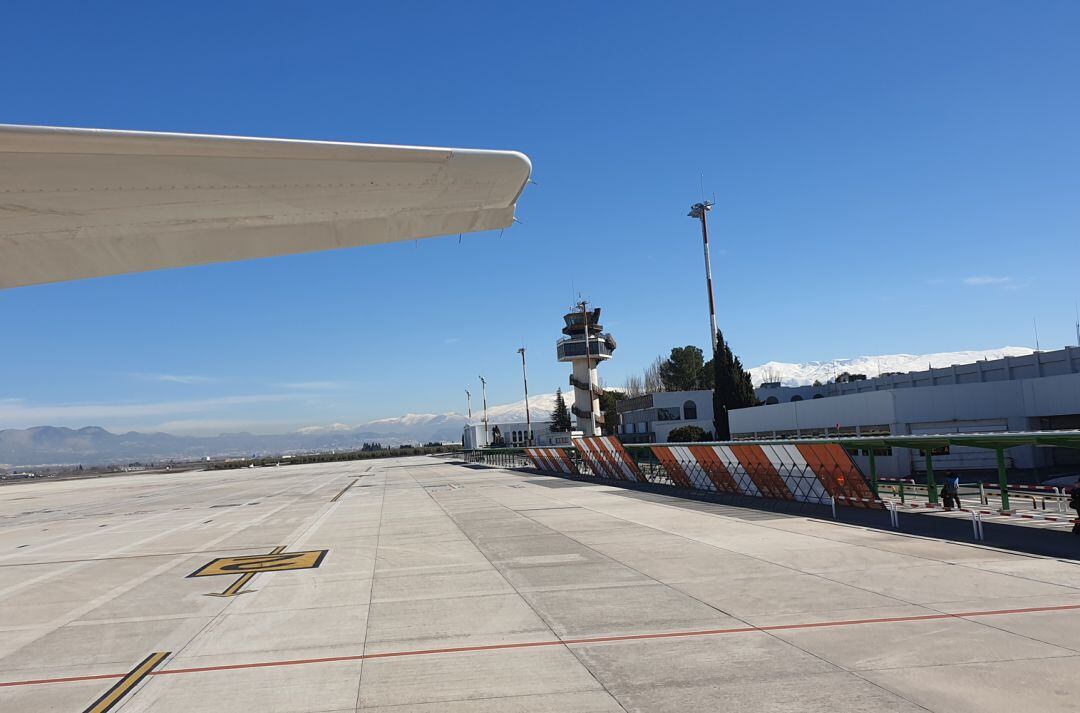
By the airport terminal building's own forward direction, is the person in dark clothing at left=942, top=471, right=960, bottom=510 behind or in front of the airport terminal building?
in front

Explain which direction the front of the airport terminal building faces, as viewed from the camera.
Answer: facing the viewer and to the left of the viewer
